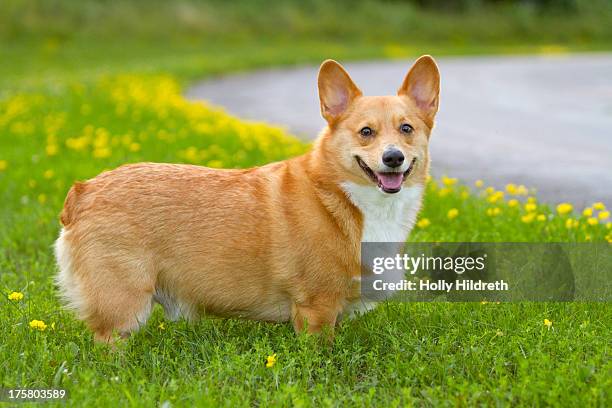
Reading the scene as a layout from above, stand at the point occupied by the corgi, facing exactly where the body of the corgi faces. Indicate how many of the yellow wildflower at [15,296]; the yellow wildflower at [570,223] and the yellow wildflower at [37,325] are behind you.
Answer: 2

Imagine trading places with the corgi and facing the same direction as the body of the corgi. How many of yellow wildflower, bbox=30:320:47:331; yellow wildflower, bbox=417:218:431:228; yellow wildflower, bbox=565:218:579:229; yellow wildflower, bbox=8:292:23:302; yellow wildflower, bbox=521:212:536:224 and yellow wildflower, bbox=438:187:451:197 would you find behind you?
2

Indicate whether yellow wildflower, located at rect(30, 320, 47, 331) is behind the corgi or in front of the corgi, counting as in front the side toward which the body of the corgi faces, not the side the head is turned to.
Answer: behind

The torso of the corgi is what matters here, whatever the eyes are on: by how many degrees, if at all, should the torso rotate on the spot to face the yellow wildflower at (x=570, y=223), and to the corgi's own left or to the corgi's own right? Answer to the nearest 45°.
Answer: approximately 45° to the corgi's own left

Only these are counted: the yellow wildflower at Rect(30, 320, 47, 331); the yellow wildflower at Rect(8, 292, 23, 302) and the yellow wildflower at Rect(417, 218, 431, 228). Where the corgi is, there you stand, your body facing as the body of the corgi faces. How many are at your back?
2

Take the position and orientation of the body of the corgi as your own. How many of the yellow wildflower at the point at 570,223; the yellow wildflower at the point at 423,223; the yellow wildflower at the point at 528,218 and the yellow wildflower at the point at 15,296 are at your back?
1

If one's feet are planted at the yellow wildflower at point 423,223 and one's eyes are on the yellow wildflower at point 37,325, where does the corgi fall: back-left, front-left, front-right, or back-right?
front-left

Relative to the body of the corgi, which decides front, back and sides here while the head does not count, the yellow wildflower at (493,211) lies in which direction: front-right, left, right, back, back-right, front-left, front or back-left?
front-left

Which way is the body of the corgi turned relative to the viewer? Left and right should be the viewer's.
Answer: facing to the right of the viewer

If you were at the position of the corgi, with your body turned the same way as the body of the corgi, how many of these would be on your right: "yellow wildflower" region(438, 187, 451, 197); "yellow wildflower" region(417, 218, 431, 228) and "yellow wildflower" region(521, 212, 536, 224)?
0

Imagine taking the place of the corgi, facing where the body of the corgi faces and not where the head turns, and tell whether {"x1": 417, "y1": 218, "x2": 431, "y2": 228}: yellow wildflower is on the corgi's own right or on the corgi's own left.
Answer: on the corgi's own left

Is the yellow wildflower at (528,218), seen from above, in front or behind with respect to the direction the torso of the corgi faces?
in front

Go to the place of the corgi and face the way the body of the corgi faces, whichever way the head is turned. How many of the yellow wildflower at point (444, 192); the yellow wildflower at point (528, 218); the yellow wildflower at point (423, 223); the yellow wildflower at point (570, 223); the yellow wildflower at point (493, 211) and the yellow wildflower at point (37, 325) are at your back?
1

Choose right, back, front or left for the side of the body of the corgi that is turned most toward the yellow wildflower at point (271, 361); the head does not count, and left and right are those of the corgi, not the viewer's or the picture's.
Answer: right

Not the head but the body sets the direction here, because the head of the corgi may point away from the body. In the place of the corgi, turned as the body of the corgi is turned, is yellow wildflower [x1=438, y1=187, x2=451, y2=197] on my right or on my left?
on my left
